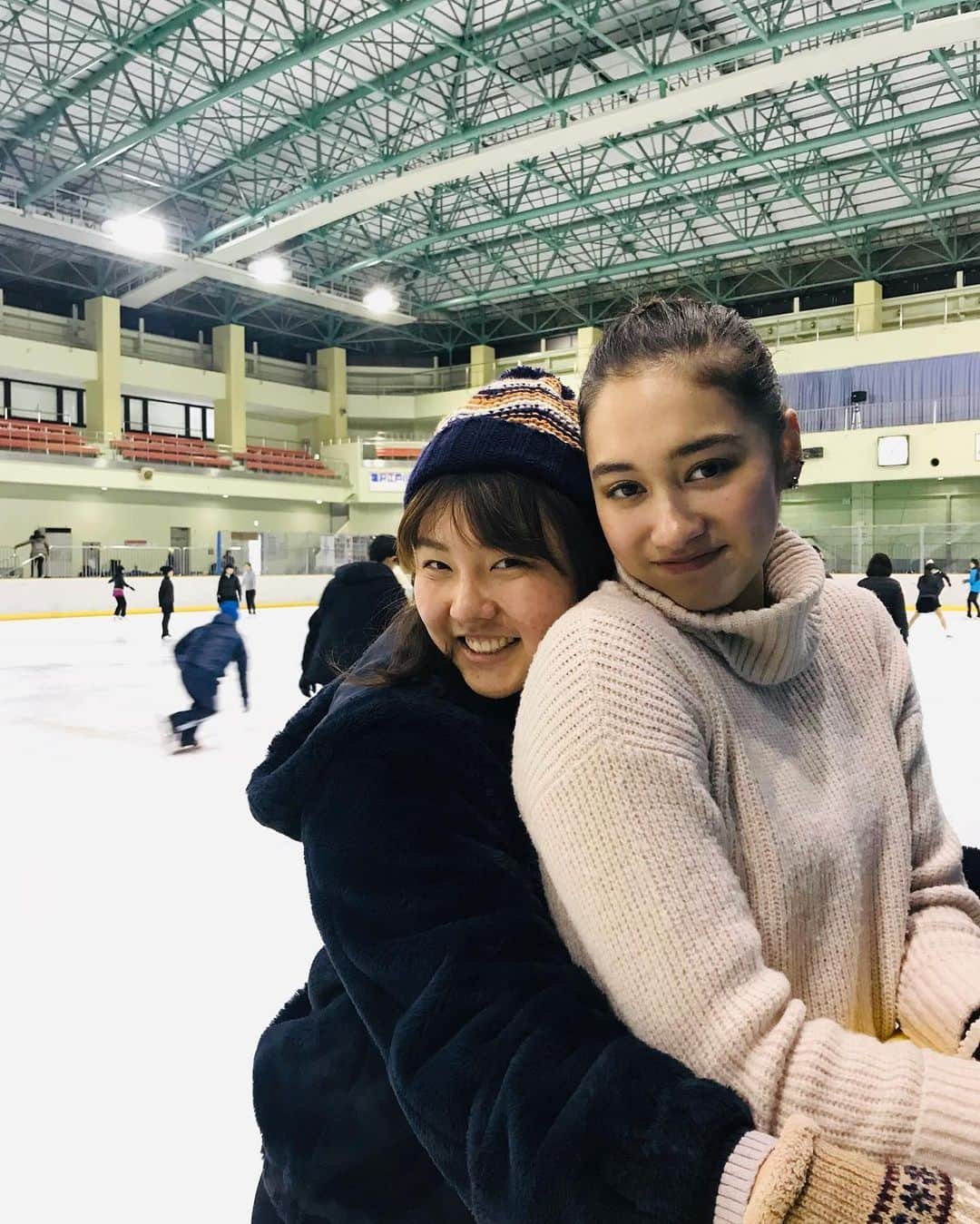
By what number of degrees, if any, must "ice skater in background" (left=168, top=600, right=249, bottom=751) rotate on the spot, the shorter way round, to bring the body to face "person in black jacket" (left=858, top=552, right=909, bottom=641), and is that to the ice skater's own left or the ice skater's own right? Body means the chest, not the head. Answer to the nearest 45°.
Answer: approximately 45° to the ice skater's own right

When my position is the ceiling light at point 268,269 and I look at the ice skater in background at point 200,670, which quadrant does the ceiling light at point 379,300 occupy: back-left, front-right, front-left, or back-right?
back-left

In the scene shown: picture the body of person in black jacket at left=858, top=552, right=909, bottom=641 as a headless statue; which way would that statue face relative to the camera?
away from the camera

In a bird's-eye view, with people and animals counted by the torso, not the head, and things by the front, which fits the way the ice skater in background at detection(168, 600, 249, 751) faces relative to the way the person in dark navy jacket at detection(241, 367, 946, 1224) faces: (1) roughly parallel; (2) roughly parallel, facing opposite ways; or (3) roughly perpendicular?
roughly perpendicular

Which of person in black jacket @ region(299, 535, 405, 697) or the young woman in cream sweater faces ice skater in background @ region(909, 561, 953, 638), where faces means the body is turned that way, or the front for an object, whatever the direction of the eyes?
the person in black jacket

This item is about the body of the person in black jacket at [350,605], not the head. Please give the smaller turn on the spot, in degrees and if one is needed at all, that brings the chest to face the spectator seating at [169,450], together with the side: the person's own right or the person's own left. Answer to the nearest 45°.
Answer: approximately 45° to the person's own left

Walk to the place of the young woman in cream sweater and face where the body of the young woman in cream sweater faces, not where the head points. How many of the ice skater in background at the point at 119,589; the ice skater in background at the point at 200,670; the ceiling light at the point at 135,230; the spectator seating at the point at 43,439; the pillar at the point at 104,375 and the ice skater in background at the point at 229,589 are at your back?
6

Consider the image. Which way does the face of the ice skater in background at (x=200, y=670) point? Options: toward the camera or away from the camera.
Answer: away from the camera

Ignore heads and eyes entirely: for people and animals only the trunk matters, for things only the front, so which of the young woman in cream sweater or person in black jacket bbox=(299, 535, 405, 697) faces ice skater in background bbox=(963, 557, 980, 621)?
the person in black jacket
